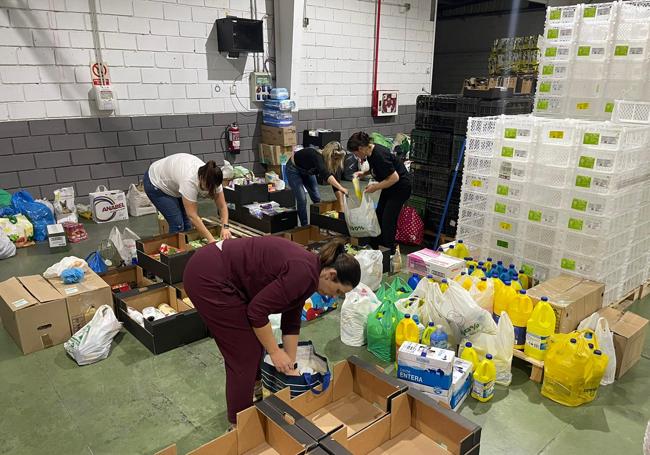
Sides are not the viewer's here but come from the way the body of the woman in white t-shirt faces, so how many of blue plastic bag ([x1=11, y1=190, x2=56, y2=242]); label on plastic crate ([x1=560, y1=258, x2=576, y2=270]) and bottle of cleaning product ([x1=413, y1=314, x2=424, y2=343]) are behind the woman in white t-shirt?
1

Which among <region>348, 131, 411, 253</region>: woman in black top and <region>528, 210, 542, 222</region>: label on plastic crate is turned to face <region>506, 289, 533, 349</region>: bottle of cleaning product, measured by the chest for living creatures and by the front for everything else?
the label on plastic crate

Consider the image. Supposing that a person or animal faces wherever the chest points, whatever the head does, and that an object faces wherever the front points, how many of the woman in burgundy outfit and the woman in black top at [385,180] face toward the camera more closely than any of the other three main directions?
0

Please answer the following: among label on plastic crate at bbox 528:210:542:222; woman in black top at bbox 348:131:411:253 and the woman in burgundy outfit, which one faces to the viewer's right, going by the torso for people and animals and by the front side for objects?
the woman in burgundy outfit

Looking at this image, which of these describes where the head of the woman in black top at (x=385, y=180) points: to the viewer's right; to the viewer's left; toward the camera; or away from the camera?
to the viewer's left

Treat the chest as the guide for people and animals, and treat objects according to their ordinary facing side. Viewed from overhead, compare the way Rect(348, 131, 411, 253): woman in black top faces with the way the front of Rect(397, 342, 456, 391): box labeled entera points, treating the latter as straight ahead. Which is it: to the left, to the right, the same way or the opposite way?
to the right

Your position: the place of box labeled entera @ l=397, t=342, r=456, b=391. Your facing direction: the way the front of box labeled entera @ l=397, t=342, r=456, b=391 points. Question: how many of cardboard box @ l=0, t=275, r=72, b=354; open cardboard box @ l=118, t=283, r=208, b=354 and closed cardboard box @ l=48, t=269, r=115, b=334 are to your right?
3

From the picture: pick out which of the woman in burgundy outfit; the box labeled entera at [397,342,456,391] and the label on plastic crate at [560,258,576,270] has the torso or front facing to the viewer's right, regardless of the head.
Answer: the woman in burgundy outfit

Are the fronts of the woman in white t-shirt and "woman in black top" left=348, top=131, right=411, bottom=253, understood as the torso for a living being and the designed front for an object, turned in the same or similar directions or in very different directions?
very different directions

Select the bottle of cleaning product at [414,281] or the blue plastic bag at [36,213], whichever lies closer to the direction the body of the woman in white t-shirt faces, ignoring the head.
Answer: the bottle of cleaning product

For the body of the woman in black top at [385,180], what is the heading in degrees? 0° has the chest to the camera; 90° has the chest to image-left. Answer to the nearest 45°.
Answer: approximately 90°

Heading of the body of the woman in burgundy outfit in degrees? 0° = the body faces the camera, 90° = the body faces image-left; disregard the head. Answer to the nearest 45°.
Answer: approximately 270°

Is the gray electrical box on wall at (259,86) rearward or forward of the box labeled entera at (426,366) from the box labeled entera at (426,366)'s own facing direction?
rearward

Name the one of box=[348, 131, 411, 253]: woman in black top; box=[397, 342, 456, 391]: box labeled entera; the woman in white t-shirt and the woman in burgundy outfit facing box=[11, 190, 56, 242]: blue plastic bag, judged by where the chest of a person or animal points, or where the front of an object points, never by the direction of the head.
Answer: the woman in black top
